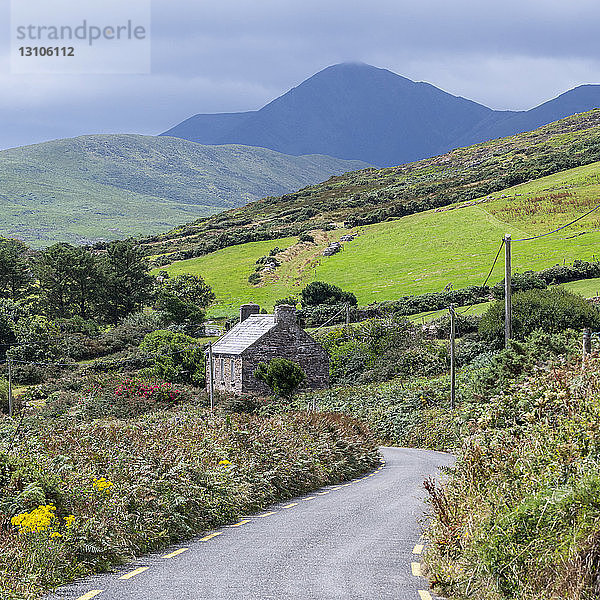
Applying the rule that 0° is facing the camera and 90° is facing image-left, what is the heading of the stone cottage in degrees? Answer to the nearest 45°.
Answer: approximately 90°

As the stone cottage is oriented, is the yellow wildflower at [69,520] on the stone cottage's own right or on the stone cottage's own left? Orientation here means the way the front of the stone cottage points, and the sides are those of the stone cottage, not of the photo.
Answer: on the stone cottage's own left

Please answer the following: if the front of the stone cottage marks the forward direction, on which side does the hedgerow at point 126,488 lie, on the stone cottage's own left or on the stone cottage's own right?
on the stone cottage's own left

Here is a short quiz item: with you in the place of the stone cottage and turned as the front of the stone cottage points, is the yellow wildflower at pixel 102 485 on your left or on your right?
on your left

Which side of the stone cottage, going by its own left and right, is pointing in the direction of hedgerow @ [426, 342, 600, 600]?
left

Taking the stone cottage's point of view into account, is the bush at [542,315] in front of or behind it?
behind

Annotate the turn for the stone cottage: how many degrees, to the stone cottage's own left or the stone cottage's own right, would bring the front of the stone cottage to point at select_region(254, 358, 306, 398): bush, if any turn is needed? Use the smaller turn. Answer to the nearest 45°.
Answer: approximately 90° to the stone cottage's own left
